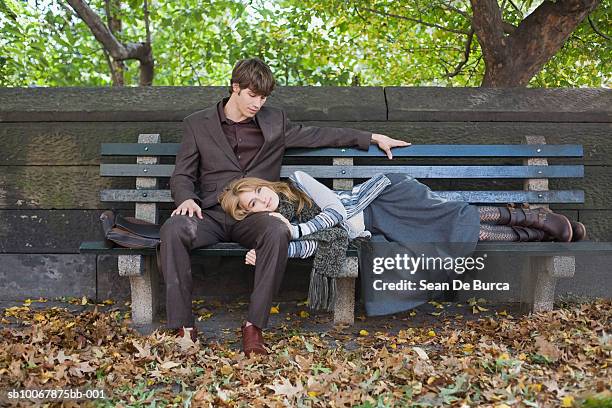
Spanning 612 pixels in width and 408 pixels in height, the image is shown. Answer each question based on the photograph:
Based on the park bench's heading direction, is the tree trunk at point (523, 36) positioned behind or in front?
behind

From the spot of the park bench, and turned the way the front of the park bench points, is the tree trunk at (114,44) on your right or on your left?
on your right

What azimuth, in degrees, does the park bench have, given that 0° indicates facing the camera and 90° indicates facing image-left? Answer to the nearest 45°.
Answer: approximately 0°
